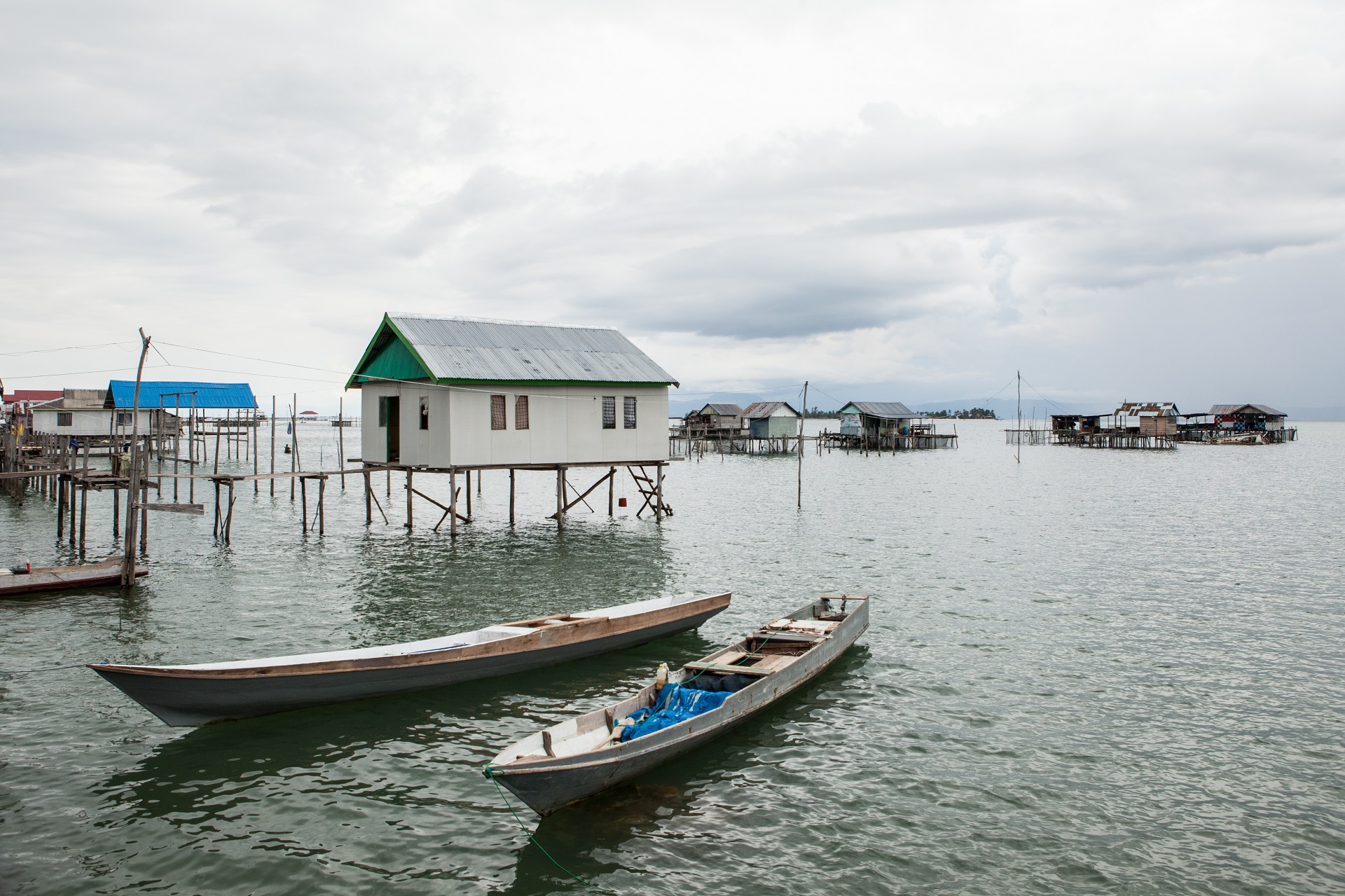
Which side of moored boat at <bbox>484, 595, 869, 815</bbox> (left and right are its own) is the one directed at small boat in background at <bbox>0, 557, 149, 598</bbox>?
right

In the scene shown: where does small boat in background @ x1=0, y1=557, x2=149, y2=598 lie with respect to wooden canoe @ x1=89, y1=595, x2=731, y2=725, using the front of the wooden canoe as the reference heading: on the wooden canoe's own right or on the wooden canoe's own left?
on the wooden canoe's own right

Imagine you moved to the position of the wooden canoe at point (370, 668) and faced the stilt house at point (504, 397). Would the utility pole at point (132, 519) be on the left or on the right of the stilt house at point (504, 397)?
left

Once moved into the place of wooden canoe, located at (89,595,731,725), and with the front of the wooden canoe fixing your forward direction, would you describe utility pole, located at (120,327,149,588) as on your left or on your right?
on your right

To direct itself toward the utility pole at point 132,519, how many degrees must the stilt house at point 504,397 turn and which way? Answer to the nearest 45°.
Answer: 0° — it already faces it

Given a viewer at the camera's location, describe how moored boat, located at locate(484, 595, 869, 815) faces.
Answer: facing the viewer and to the left of the viewer

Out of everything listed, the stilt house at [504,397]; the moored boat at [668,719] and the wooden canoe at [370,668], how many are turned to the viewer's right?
0

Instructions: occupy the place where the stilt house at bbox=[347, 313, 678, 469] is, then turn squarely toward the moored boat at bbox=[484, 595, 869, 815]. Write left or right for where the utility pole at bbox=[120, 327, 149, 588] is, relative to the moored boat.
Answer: right
